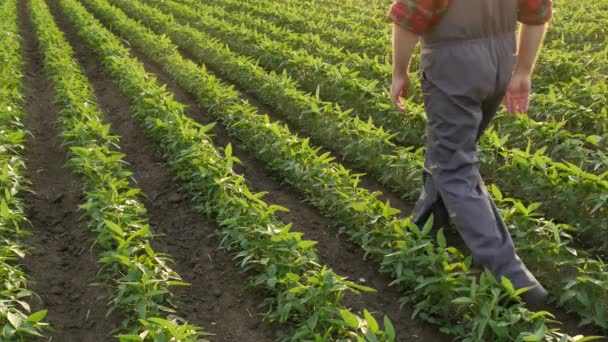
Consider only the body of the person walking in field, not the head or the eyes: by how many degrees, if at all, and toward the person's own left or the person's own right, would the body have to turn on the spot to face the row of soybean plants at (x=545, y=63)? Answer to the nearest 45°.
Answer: approximately 45° to the person's own right

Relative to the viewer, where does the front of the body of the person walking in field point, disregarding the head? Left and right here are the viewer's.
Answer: facing away from the viewer and to the left of the viewer
